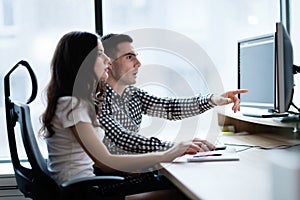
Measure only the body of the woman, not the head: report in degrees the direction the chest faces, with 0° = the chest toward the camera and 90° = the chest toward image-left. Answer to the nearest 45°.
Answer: approximately 270°

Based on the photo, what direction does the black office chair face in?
to the viewer's right

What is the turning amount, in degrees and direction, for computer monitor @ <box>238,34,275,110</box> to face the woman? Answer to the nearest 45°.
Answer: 0° — it already faces them

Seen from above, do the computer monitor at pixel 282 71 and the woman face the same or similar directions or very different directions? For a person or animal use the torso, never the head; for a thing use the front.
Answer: very different directions

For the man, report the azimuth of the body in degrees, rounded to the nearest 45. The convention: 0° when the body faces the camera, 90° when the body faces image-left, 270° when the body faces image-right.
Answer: approximately 315°

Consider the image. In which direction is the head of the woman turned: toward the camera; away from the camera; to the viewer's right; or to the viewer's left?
to the viewer's right

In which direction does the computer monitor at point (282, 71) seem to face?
to the viewer's left

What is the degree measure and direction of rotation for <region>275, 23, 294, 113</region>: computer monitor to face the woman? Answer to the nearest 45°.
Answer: approximately 45° to its left

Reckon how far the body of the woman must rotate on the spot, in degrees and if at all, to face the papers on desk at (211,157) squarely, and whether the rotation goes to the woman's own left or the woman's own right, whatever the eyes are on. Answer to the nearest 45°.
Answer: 0° — they already face it
